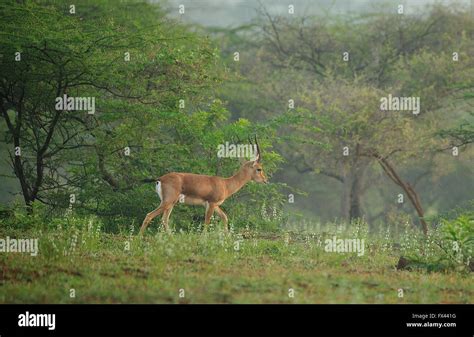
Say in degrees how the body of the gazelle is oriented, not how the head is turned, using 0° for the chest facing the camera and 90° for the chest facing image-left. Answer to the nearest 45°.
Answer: approximately 270°
